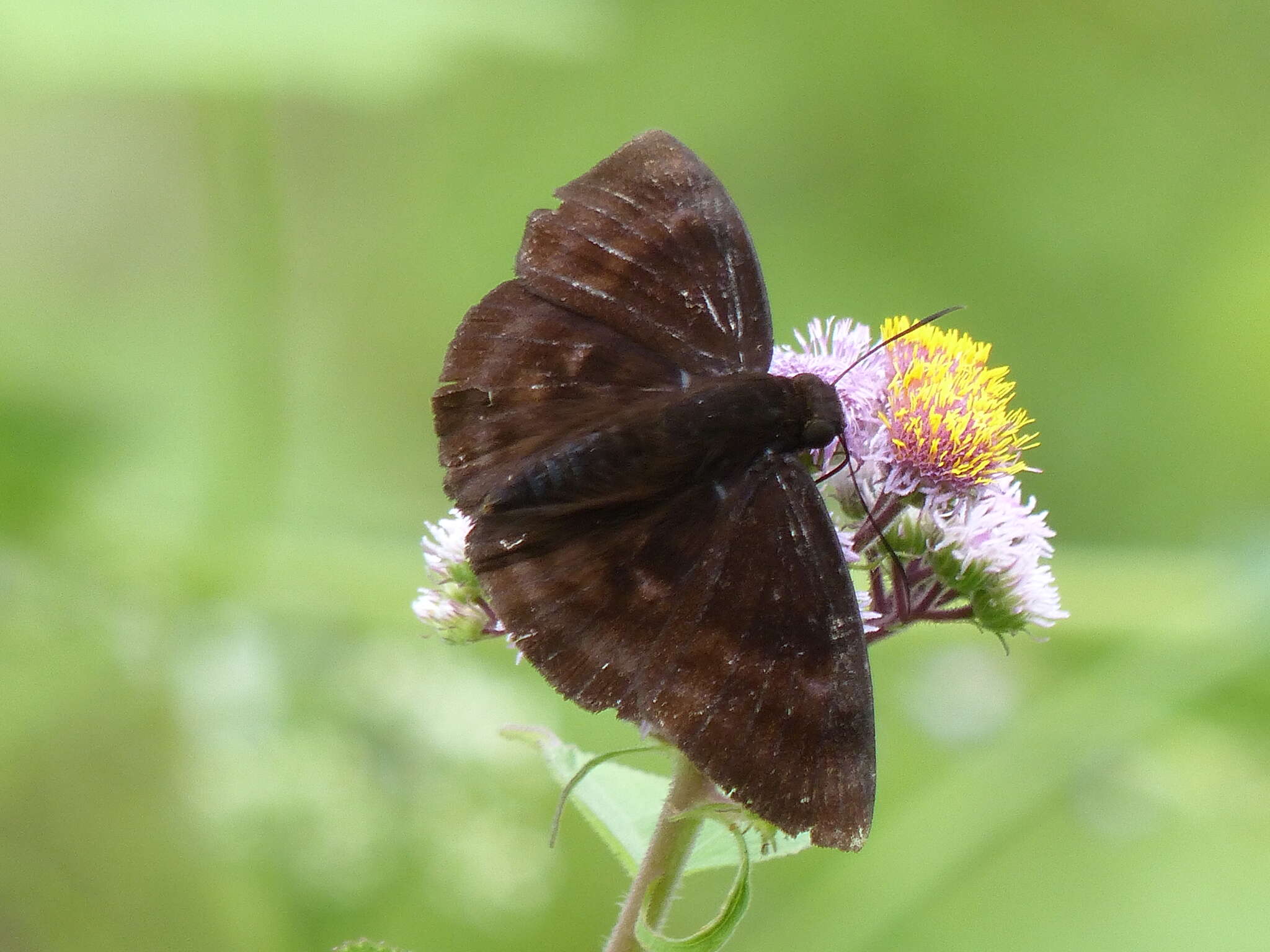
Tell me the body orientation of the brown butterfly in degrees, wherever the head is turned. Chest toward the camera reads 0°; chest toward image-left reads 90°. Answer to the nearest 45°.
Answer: approximately 270°
